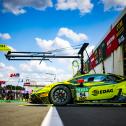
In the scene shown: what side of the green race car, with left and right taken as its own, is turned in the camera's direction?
left

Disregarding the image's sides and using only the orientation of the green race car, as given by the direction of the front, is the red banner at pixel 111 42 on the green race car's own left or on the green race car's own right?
on the green race car's own right
